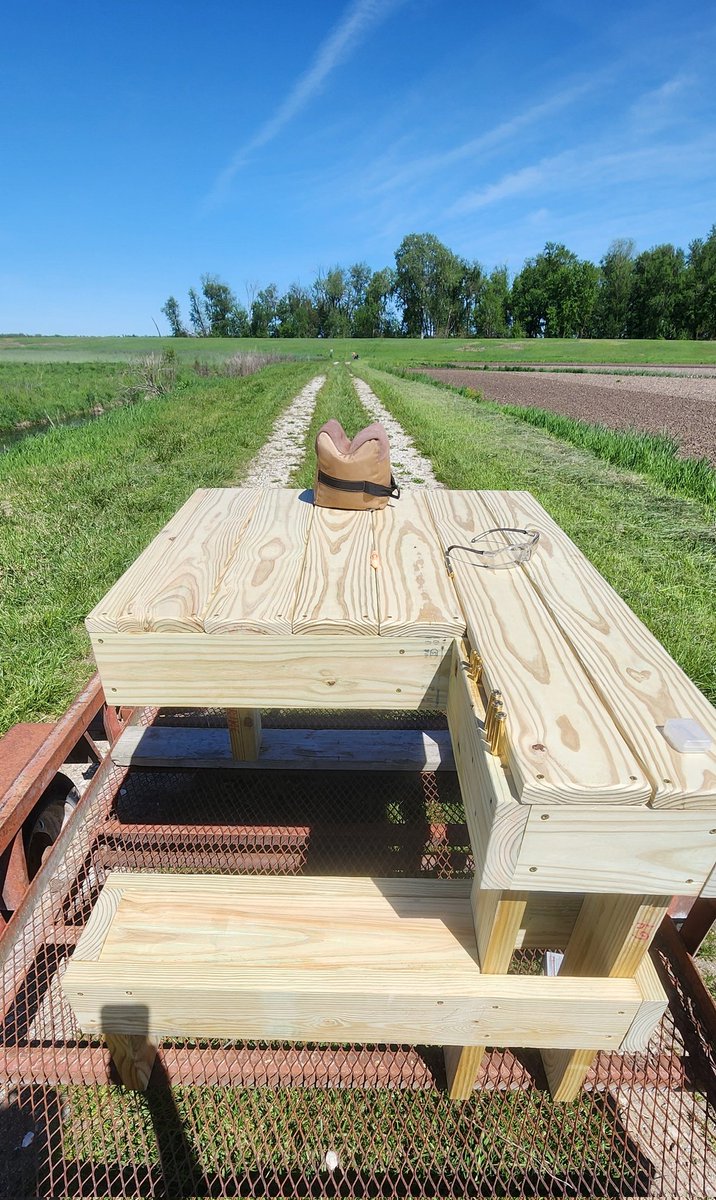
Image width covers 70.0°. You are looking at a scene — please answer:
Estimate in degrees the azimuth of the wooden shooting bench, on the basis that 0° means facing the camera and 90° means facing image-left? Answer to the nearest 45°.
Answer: approximately 180°
